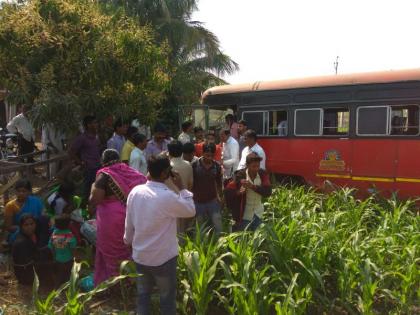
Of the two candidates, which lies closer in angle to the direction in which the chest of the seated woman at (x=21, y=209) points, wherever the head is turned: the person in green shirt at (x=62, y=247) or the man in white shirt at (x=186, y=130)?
the person in green shirt

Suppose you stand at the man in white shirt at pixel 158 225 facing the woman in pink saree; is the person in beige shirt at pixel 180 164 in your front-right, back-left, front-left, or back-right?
front-right

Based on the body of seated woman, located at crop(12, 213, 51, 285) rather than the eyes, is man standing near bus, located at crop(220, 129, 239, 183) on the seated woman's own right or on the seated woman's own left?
on the seated woman's own left

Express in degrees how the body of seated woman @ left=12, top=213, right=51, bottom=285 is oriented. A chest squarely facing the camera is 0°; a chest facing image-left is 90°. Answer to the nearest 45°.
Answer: approximately 315°

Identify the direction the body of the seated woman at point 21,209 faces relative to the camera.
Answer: toward the camera

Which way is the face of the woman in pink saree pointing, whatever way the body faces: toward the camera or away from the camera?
away from the camera
